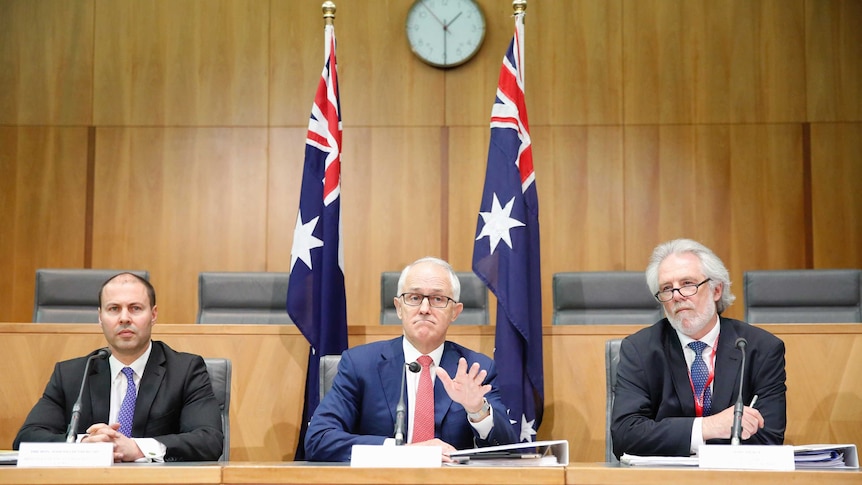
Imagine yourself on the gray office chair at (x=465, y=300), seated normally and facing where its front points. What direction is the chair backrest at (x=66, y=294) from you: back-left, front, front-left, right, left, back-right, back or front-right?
right

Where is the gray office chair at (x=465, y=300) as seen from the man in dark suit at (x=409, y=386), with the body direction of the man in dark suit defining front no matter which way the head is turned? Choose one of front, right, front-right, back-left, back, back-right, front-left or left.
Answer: back

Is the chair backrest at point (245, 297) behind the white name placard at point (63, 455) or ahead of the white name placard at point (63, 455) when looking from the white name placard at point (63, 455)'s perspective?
behind

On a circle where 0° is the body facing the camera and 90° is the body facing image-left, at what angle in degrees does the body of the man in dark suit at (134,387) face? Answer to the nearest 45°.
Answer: approximately 0°

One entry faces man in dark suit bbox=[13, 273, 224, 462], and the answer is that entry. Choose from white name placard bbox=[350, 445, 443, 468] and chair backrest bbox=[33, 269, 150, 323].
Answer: the chair backrest

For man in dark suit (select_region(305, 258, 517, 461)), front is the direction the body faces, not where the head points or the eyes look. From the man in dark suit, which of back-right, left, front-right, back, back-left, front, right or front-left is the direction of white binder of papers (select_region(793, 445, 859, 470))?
front-left

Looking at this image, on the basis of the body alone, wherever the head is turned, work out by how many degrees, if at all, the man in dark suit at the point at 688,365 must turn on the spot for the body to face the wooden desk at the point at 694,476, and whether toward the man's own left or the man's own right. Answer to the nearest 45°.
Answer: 0° — they already face it

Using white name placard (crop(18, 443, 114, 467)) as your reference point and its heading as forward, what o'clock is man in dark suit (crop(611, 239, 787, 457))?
The man in dark suit is roughly at 9 o'clock from the white name placard.

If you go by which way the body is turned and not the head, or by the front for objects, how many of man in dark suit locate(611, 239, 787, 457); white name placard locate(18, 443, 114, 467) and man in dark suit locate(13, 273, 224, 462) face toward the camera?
3
